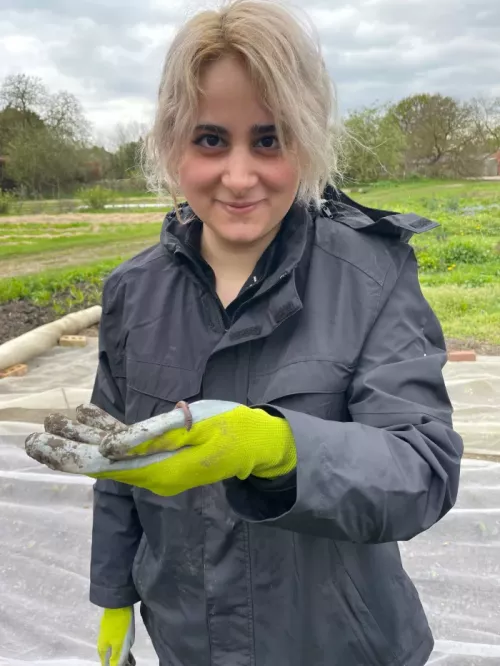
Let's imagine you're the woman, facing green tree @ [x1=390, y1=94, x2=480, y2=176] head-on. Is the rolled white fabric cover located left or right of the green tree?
left

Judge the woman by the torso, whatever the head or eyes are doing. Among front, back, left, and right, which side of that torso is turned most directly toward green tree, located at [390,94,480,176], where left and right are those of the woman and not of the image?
back

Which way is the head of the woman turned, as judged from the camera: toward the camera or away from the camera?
toward the camera

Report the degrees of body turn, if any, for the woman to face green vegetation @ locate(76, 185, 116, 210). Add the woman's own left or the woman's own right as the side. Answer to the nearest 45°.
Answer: approximately 180°

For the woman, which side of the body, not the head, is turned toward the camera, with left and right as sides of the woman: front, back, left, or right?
front

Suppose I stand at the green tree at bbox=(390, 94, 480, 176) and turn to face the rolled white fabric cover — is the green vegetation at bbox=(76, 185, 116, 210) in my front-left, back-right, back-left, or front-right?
front-right

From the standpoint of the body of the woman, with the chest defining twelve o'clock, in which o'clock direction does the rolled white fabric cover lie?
The rolled white fabric cover is roughly at 5 o'clock from the woman.

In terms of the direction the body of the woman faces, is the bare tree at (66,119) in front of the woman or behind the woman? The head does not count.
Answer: behind
